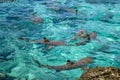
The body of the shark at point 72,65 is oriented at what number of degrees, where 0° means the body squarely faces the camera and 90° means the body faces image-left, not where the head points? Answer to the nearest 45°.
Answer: approximately 270°

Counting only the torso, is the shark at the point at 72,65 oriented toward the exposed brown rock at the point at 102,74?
no
